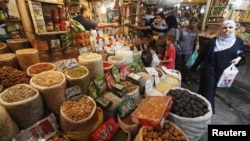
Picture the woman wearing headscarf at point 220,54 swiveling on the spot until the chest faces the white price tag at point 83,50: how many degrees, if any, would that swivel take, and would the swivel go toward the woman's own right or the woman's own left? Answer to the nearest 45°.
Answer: approximately 45° to the woman's own right

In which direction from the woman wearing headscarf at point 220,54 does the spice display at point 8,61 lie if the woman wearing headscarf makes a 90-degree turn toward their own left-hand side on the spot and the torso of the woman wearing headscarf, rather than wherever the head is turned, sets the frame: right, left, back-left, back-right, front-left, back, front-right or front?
back-right

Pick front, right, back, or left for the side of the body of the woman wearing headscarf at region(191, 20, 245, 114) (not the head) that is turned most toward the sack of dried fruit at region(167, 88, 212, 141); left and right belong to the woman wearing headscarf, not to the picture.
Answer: front

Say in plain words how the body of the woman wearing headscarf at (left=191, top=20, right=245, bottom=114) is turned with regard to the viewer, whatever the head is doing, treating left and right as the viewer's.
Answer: facing the viewer

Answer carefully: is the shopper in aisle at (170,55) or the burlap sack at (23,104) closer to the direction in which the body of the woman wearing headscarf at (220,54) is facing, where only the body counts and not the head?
the burlap sack

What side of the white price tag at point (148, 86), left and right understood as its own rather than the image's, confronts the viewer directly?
front

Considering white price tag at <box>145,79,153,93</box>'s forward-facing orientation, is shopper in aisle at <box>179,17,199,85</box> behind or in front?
behind

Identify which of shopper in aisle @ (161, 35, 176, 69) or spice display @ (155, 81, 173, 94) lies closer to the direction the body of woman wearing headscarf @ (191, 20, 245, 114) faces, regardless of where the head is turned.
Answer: the spice display

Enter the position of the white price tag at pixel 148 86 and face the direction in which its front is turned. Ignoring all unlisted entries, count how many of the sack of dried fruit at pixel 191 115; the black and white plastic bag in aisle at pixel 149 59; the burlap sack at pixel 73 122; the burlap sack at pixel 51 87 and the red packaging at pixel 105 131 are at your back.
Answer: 1

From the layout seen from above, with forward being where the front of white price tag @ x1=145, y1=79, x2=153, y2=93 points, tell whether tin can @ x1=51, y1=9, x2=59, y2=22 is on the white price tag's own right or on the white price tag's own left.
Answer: on the white price tag's own right

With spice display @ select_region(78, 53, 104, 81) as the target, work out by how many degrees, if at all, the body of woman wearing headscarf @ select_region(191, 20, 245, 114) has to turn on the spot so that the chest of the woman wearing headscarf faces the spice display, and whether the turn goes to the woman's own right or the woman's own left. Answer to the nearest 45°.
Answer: approximately 45° to the woman's own right

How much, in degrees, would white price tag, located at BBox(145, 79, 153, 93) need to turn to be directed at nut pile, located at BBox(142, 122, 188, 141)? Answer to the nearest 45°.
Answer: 0° — it already faces it
